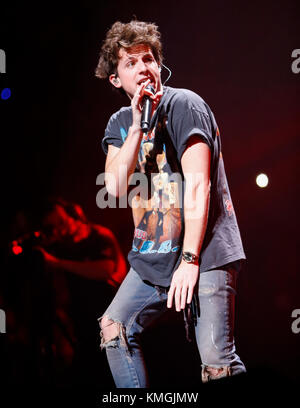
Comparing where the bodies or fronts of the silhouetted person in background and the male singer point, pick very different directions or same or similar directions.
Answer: same or similar directions

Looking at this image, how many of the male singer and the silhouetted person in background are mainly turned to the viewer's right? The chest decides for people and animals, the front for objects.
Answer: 0

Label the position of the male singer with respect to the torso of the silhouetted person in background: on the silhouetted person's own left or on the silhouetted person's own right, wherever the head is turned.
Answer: on the silhouetted person's own left

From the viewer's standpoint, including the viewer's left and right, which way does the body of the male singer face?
facing the viewer and to the left of the viewer

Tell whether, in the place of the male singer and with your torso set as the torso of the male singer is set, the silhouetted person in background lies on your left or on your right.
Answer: on your right
